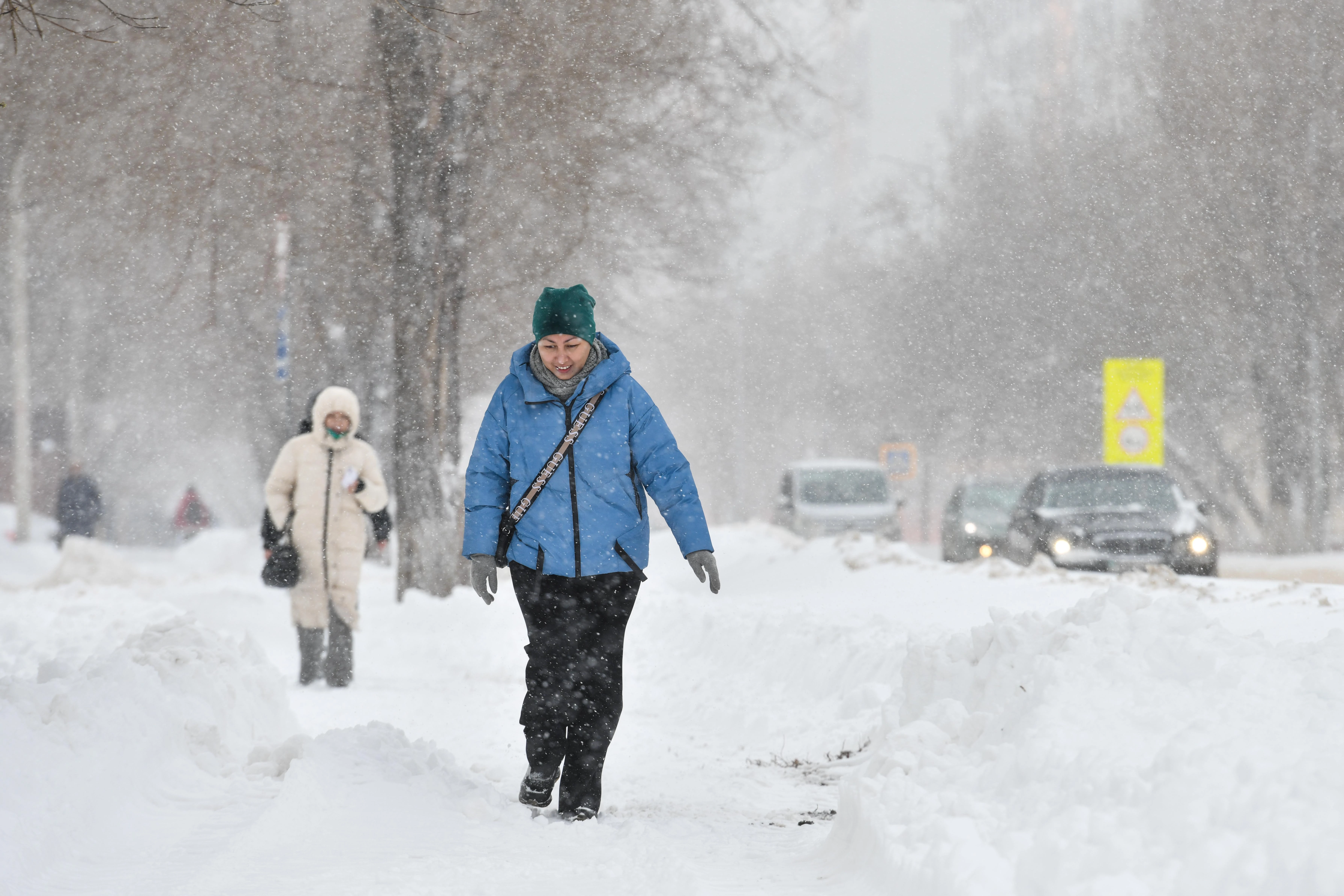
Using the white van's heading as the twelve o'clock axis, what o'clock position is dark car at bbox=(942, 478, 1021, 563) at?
The dark car is roughly at 11 o'clock from the white van.

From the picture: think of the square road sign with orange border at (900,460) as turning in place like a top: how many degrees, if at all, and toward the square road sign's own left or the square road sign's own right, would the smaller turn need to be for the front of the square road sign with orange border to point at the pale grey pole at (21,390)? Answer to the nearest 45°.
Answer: approximately 45° to the square road sign's own right

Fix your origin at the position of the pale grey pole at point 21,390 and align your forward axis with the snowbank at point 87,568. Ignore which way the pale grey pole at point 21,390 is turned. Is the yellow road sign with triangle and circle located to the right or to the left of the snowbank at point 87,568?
left

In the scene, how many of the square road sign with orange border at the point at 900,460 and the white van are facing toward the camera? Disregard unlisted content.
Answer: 2

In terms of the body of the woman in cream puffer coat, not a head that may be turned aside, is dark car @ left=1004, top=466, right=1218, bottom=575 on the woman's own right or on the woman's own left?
on the woman's own left

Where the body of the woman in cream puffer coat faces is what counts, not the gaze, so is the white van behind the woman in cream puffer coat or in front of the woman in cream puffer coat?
behind
